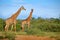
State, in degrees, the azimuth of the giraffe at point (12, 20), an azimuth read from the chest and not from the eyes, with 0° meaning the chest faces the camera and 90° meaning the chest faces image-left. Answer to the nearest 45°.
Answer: approximately 270°
